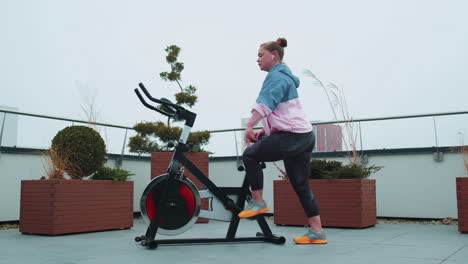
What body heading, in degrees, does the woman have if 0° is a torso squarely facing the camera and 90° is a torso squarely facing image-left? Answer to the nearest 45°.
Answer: approximately 90°

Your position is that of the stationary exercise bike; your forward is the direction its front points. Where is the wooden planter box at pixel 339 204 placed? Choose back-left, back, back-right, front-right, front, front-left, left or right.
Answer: back-right

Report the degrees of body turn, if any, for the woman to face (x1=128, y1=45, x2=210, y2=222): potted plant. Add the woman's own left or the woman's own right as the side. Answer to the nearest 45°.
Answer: approximately 45° to the woman's own right

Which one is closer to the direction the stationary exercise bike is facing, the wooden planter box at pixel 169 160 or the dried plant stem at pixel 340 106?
the wooden planter box

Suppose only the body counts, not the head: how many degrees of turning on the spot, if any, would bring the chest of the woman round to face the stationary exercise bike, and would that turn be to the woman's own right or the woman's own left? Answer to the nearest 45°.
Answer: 0° — they already face it

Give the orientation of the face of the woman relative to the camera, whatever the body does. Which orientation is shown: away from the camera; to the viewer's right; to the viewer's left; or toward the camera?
to the viewer's left

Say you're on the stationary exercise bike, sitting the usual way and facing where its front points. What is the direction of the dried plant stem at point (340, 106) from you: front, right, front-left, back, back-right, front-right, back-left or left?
back-right

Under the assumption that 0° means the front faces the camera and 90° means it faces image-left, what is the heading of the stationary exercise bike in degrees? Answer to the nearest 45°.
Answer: approximately 90°

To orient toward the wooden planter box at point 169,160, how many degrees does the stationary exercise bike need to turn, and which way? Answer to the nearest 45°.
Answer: approximately 90° to its right

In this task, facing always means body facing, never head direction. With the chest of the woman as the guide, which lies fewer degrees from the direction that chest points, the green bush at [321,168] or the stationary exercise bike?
the stationary exercise bike

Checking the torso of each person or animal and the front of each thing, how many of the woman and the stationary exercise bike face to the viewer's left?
2
